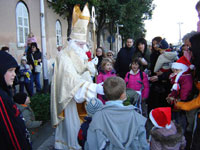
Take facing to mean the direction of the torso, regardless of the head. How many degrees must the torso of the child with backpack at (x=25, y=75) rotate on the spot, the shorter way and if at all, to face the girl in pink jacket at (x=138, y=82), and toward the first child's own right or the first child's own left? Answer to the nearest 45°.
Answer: approximately 45° to the first child's own left

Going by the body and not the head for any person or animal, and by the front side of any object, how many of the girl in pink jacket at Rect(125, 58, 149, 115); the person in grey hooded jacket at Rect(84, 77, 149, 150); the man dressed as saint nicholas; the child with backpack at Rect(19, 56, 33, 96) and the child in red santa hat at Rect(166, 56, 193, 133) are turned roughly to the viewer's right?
1

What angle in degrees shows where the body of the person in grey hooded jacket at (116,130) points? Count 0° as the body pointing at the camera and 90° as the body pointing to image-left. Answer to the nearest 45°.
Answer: approximately 180°

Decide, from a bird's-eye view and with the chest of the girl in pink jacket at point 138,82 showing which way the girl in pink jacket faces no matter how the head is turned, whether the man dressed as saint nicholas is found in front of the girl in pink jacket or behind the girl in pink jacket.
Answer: in front

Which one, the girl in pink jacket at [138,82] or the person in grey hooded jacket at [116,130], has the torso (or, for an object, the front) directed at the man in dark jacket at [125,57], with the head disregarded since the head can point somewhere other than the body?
the person in grey hooded jacket

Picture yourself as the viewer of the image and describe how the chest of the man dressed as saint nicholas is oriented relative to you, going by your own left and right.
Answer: facing to the right of the viewer

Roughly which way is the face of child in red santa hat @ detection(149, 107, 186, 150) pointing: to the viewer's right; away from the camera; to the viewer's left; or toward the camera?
away from the camera
